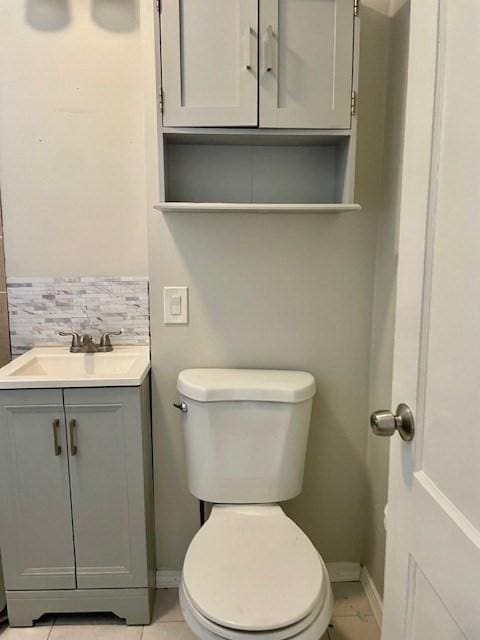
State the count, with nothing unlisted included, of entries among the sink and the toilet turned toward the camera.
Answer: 2

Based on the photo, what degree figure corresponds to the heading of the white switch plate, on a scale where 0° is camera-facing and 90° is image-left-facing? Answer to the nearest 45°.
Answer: approximately 0°

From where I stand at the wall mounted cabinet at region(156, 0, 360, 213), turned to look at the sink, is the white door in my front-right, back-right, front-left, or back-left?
back-left

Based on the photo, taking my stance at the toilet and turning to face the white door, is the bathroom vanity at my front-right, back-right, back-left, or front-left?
back-right
